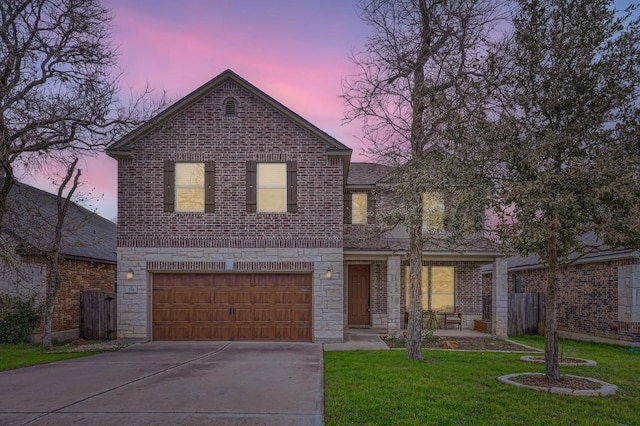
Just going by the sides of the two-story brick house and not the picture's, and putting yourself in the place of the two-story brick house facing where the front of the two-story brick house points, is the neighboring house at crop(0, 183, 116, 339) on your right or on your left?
on your right

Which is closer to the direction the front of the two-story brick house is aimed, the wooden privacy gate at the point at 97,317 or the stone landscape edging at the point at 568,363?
the stone landscape edging

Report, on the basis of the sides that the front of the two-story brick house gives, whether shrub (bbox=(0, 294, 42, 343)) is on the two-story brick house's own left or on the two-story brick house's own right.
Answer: on the two-story brick house's own right

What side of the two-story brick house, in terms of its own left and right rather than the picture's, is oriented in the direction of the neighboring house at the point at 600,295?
left

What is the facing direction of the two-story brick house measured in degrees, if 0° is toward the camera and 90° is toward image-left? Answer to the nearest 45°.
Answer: approximately 0°
